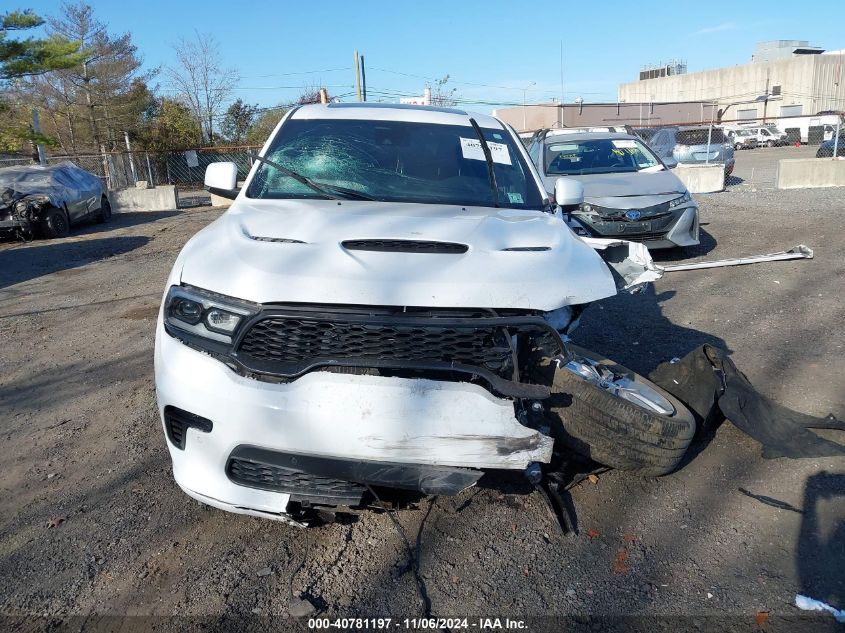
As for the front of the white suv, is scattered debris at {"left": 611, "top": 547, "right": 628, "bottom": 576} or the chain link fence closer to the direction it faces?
the scattered debris

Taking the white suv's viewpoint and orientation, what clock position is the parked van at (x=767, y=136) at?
The parked van is roughly at 7 o'clock from the white suv.

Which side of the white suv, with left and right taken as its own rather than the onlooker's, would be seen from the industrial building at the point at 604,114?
back

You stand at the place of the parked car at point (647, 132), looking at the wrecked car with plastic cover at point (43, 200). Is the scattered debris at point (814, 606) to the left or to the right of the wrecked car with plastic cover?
left

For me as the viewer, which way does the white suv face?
facing the viewer

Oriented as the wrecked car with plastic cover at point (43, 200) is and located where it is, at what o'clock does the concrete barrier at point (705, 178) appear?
The concrete barrier is roughly at 8 o'clock from the wrecked car with plastic cover.

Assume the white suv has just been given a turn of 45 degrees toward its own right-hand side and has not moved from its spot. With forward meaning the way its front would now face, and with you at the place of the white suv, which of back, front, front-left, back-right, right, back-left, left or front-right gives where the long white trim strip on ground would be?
back

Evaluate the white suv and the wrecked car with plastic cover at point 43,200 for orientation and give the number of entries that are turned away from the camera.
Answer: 0

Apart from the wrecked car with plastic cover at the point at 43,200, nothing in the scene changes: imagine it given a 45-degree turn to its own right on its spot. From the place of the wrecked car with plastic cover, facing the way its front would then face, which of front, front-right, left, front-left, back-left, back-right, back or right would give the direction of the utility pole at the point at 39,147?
right

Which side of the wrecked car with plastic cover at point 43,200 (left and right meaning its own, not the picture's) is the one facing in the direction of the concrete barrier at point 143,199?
back

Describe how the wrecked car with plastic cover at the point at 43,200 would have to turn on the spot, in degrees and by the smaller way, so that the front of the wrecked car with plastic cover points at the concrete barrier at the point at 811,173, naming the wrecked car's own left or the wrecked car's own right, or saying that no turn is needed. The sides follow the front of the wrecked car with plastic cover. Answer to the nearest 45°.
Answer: approximately 135° to the wrecked car's own left

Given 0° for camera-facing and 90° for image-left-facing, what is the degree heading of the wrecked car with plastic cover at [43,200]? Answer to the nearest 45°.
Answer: approximately 45°

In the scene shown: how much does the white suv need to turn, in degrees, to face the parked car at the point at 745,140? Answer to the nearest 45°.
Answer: approximately 135° to its left

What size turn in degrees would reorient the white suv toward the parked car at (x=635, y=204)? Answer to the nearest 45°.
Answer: approximately 135° to its left
